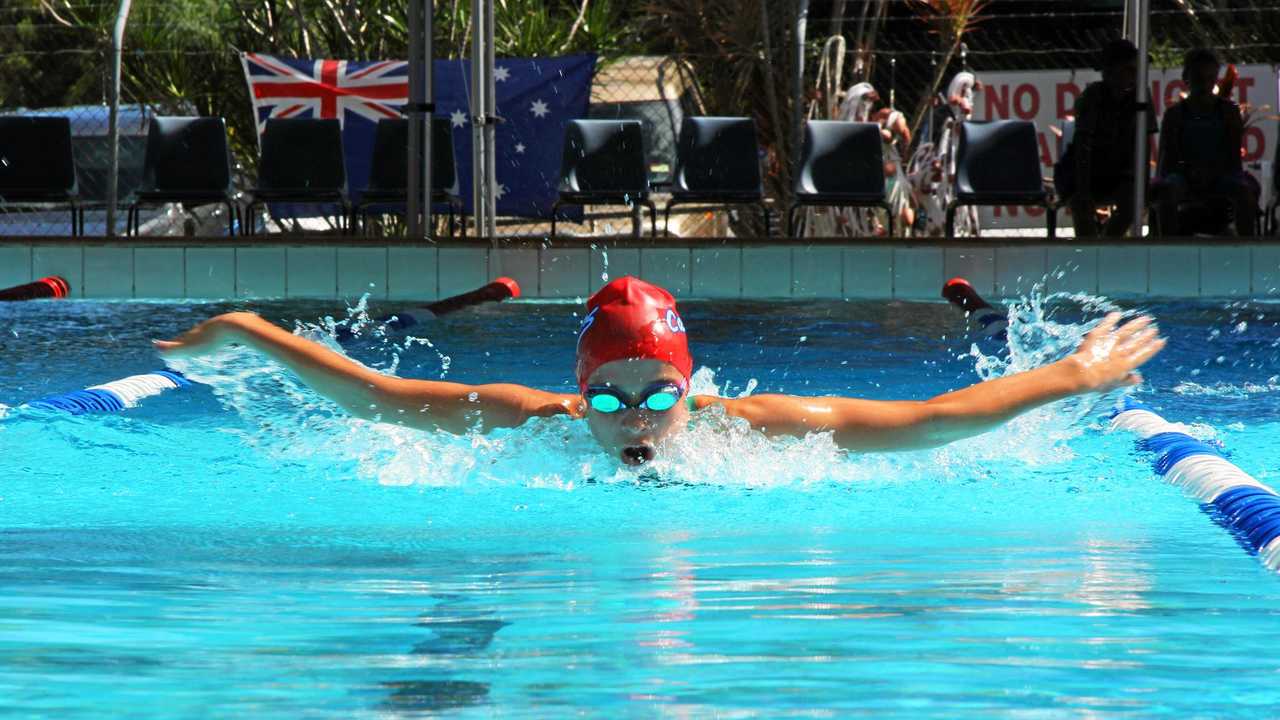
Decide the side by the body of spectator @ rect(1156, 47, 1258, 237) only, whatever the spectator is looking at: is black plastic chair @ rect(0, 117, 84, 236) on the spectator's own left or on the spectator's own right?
on the spectator's own right

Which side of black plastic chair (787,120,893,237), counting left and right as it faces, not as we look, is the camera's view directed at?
front

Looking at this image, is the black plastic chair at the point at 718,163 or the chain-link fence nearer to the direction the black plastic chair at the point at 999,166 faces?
the black plastic chair

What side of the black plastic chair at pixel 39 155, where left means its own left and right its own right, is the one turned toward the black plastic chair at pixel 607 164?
left

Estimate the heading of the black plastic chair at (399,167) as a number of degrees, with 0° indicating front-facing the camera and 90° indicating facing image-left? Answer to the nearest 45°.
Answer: approximately 0°

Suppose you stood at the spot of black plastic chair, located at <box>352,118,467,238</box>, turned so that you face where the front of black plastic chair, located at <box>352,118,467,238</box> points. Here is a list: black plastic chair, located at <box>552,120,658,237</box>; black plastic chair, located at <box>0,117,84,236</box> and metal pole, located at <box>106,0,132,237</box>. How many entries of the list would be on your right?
2

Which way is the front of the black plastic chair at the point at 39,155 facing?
toward the camera

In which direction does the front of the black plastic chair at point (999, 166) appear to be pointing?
toward the camera

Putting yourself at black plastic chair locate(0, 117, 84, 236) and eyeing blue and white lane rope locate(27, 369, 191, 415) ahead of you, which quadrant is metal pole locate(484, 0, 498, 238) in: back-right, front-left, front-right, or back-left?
front-left

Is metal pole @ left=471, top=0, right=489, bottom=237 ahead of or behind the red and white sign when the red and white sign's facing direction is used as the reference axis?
ahead

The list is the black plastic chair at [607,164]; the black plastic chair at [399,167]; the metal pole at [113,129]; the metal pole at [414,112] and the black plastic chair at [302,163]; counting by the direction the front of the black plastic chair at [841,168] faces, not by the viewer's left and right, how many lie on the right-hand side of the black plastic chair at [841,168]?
5
